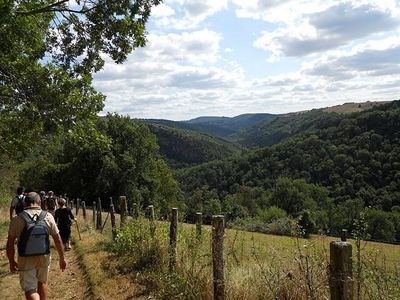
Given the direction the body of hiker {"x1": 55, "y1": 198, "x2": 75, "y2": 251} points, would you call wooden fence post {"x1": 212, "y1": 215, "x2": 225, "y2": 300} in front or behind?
behind

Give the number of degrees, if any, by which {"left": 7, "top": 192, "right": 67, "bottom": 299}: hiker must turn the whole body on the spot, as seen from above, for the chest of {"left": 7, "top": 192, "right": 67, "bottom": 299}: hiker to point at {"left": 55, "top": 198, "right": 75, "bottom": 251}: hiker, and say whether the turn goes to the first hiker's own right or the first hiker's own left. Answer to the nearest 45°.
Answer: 0° — they already face them

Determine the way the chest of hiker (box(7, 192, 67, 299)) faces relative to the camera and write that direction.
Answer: away from the camera

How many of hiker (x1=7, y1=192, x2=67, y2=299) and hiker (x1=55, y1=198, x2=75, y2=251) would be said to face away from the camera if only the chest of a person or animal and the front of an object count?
2

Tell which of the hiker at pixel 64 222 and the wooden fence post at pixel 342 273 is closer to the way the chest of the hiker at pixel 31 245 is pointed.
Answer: the hiker

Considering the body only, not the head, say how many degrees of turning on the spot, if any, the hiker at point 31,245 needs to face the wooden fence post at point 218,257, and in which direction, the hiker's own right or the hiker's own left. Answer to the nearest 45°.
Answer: approximately 135° to the hiker's own right

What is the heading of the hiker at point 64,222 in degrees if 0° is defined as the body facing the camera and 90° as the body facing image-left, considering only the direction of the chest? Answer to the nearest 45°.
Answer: approximately 180°
